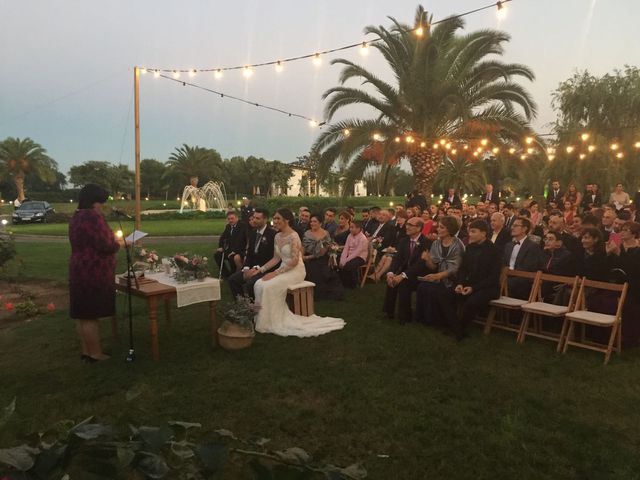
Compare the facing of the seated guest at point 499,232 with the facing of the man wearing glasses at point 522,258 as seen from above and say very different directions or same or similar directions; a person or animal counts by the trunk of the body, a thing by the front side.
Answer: same or similar directions

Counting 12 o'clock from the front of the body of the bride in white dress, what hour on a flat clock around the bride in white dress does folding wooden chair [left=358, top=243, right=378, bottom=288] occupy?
The folding wooden chair is roughly at 4 o'clock from the bride in white dress.

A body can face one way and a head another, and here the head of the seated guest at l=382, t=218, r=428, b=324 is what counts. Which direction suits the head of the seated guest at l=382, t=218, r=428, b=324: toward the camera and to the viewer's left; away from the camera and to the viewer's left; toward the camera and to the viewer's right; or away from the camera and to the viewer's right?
toward the camera and to the viewer's left

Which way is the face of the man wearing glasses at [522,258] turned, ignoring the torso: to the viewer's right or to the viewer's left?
to the viewer's left

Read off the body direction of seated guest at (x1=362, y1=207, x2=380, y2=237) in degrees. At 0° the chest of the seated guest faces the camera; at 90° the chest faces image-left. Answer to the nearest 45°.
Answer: approximately 45°

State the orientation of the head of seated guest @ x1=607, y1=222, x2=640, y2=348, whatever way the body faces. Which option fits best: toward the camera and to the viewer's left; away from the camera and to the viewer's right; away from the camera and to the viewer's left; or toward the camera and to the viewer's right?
toward the camera and to the viewer's left

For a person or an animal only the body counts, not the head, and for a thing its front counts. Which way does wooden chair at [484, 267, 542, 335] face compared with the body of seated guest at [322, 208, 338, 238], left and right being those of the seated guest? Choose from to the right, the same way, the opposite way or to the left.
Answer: the same way

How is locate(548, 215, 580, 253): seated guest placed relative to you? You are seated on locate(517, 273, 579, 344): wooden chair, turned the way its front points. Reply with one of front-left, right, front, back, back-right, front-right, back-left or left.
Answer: back-right

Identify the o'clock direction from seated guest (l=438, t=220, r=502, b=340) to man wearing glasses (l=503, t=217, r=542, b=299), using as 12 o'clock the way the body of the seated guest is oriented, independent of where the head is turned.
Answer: The man wearing glasses is roughly at 6 o'clock from the seated guest.

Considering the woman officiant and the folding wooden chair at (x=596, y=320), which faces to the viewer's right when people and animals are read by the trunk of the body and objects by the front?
the woman officiant

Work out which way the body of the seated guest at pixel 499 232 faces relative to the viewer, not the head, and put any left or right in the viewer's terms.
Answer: facing the viewer and to the left of the viewer

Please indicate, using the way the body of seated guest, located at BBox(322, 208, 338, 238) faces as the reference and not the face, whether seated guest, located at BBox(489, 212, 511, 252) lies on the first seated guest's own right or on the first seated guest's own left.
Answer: on the first seated guest's own left

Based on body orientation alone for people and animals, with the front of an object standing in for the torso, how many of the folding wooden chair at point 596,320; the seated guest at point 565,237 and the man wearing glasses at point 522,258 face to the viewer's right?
0

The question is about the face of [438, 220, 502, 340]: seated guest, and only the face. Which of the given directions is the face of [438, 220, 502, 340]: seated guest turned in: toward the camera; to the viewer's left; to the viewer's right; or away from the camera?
to the viewer's left

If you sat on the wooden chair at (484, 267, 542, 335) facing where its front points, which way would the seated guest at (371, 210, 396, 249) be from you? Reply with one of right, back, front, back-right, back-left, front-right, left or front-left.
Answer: right

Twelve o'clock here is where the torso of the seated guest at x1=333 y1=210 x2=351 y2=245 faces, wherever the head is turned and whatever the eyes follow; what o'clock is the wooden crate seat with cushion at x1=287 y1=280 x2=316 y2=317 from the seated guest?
The wooden crate seat with cushion is roughly at 11 o'clock from the seated guest.

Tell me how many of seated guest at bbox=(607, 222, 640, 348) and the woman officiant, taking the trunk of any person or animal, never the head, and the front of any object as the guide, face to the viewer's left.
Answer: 1

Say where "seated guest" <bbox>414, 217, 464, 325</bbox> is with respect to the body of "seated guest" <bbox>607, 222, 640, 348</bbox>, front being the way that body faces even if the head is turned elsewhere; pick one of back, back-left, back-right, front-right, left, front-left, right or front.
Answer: front
